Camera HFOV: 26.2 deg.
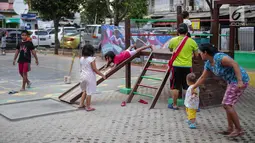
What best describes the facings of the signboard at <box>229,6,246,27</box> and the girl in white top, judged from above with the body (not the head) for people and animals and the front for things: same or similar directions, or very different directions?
very different directions

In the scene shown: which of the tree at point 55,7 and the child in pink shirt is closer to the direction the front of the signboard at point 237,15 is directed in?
the child in pink shirt

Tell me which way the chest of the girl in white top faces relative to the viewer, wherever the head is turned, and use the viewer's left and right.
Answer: facing away from the viewer and to the right of the viewer

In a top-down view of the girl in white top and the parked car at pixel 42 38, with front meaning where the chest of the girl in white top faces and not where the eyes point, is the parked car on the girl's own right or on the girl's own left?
on the girl's own left

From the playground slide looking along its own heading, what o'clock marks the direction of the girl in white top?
The girl in white top is roughly at 10 o'clock from the playground slide.

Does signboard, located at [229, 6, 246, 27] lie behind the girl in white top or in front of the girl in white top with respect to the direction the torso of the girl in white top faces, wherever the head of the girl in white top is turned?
in front

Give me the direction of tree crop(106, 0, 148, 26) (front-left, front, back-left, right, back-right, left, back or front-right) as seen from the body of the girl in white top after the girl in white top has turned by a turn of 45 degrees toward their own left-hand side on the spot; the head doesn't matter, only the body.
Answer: front

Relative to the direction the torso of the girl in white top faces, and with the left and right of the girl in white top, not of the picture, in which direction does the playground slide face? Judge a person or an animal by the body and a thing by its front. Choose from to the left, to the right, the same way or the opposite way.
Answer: the opposite way

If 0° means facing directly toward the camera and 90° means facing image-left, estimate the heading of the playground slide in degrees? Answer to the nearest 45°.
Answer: approximately 45°

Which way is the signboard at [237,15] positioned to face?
toward the camera

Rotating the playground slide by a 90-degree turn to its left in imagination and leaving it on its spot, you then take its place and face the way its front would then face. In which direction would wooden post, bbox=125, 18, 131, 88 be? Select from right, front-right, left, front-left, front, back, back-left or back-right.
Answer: left

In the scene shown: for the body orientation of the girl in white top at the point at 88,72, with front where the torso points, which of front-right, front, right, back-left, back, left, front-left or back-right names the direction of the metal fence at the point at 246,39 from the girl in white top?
front

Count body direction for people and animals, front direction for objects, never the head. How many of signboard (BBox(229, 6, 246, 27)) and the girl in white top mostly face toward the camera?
1
